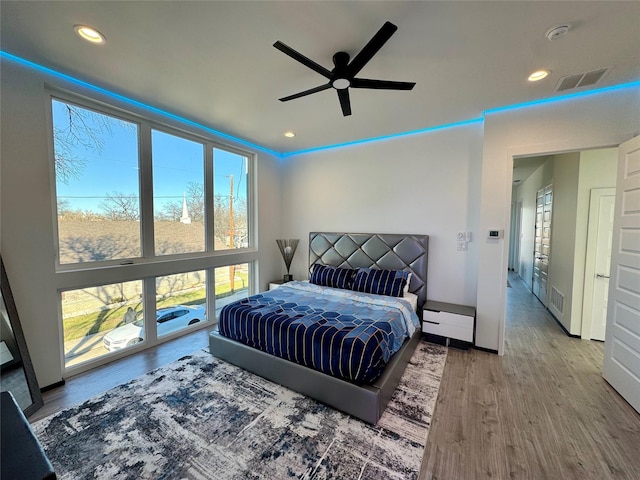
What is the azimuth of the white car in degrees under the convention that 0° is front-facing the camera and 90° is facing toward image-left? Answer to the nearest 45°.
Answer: approximately 45°

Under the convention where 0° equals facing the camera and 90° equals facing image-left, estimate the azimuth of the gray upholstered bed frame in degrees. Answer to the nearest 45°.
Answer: approximately 45°

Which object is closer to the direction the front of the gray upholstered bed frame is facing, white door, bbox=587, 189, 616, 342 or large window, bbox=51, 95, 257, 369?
the large window

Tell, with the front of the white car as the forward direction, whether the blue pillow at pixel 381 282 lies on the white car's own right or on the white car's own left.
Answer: on the white car's own left

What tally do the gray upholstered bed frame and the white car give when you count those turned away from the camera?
0
